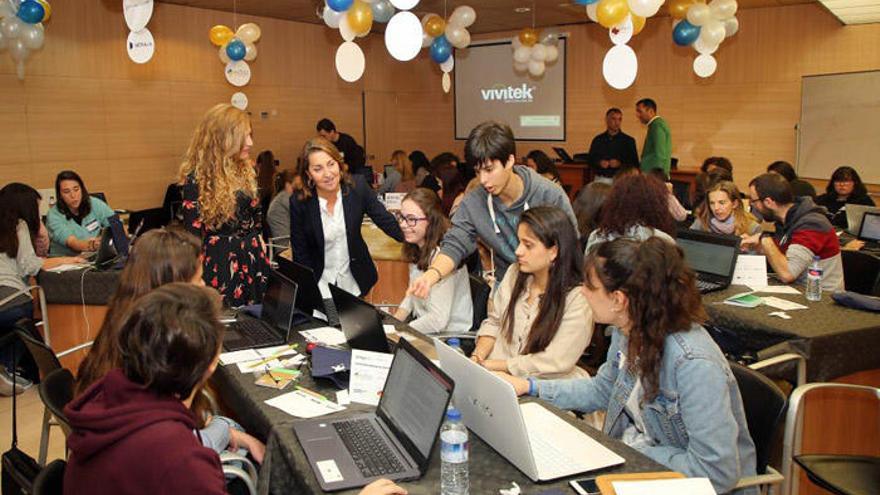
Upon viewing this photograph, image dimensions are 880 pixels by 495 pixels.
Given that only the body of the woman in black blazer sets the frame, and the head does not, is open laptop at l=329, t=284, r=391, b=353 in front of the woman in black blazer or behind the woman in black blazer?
in front

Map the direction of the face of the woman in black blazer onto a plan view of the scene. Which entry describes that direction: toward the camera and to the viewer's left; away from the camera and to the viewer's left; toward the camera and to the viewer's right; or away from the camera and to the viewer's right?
toward the camera and to the viewer's right

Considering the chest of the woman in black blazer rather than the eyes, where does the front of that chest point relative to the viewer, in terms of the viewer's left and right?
facing the viewer

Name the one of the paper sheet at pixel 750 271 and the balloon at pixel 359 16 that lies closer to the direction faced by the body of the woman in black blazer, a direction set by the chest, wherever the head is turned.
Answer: the paper sheet

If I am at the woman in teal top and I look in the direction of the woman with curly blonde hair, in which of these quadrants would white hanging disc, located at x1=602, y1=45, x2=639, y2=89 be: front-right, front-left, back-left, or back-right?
front-left

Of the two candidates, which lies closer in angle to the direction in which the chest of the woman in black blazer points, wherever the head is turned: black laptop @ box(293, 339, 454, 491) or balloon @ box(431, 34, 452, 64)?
the black laptop

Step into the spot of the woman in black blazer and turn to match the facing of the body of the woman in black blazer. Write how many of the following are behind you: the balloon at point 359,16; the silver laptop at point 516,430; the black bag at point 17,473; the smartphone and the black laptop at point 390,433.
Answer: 1

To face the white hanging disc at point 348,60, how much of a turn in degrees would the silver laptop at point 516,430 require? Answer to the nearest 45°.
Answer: approximately 45° to its left

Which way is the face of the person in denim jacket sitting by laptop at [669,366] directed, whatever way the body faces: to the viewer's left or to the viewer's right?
to the viewer's left

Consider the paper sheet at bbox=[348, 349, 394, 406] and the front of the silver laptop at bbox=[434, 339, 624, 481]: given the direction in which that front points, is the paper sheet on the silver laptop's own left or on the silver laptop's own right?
on the silver laptop's own left

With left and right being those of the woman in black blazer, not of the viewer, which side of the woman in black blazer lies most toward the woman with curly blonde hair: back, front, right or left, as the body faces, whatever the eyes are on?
right

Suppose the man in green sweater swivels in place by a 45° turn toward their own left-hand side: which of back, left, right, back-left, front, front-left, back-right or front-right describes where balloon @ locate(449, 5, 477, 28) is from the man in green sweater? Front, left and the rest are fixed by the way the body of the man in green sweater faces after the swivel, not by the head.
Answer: front-right

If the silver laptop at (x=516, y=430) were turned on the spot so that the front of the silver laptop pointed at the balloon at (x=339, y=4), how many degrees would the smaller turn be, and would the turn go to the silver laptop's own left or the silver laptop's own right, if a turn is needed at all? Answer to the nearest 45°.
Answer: approximately 45° to the silver laptop's own left
